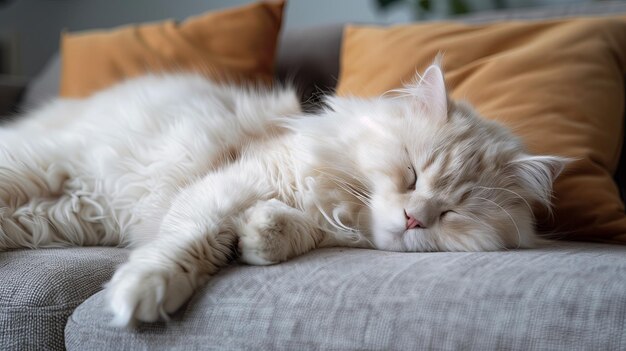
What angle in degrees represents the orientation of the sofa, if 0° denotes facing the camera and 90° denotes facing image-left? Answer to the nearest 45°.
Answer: approximately 0°
